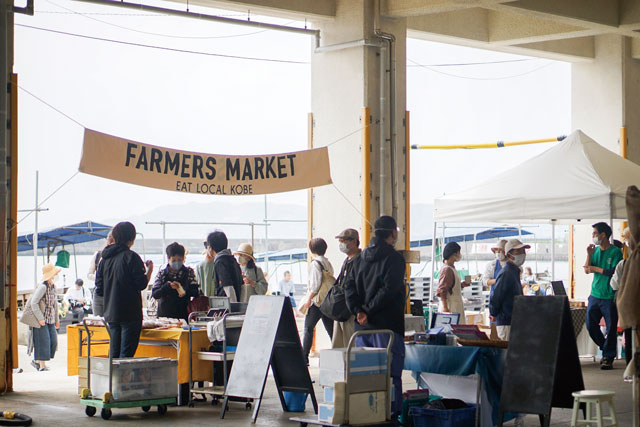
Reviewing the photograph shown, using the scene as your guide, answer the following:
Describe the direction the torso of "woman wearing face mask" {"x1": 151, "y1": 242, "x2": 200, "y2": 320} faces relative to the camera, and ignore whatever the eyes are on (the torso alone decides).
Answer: toward the camera

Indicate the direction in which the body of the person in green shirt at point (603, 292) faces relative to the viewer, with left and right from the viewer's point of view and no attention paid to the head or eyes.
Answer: facing the viewer and to the left of the viewer

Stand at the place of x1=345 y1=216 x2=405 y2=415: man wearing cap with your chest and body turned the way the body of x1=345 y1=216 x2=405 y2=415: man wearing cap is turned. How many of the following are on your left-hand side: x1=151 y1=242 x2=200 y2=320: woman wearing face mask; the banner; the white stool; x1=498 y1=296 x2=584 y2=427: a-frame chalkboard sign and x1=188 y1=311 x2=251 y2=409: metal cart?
3

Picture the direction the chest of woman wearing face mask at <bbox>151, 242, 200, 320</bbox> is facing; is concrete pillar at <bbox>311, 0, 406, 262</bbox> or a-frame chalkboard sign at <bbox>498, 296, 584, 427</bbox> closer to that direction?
the a-frame chalkboard sign

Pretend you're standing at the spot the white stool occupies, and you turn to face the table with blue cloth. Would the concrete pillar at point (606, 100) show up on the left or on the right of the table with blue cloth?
right
